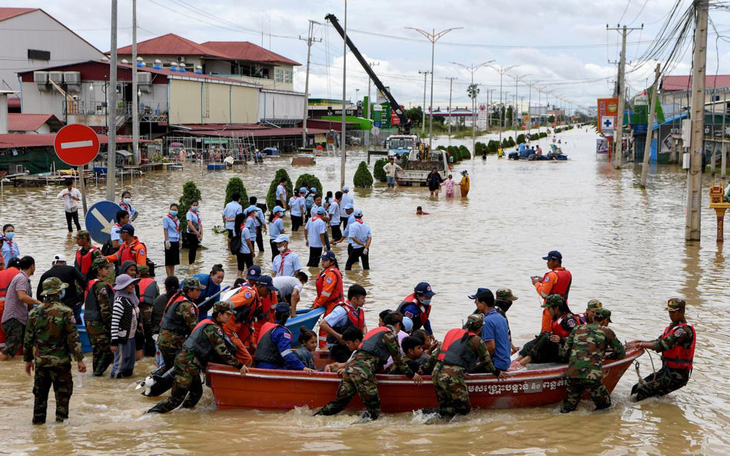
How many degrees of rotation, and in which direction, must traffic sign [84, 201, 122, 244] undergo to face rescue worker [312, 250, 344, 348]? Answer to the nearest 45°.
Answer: approximately 45° to its left

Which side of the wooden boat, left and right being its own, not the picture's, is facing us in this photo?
right

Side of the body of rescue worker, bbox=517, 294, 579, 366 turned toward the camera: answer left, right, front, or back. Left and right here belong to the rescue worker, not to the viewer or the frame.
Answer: left

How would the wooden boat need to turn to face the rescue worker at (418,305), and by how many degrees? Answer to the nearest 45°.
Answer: approximately 90° to its left

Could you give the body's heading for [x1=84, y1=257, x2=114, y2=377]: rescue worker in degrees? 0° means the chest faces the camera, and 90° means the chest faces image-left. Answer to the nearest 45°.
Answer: approximately 270°

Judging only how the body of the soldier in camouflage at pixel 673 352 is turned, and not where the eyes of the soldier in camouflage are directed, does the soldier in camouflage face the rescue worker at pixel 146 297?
yes

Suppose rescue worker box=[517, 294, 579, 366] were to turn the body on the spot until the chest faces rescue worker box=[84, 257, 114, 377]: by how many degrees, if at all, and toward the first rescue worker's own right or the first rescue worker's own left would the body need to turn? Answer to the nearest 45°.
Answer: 0° — they already face them

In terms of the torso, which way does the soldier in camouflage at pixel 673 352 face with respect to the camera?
to the viewer's left

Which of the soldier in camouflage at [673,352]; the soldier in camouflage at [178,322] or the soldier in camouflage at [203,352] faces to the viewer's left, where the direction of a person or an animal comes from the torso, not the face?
the soldier in camouflage at [673,352]

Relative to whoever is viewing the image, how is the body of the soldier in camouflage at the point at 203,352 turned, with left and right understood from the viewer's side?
facing to the right of the viewer
